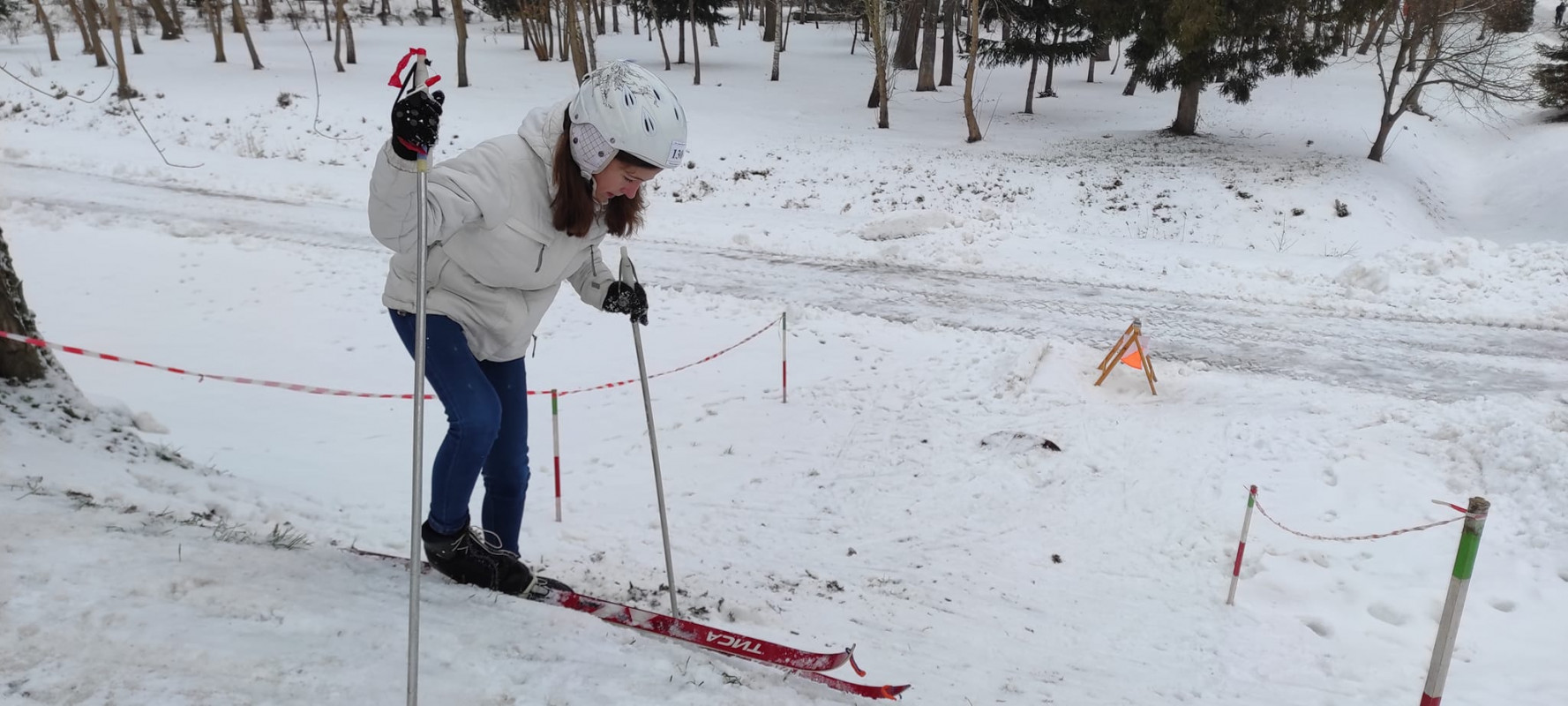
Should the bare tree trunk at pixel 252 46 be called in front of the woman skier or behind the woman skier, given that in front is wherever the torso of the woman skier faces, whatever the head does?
behind

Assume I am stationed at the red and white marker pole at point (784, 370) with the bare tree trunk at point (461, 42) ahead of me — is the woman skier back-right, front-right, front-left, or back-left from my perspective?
back-left

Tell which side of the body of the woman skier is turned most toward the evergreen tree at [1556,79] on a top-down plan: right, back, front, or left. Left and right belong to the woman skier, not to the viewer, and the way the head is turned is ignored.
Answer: left

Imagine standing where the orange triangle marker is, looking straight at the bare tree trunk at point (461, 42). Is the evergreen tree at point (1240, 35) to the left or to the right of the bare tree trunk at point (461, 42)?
right

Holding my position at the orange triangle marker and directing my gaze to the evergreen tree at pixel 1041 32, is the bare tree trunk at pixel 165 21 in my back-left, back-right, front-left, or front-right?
front-left

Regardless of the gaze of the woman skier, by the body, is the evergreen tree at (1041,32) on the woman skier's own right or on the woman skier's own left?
on the woman skier's own left

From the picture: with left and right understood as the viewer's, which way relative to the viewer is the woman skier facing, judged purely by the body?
facing the viewer and to the right of the viewer

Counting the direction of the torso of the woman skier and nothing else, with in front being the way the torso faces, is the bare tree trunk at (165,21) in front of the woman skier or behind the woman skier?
behind

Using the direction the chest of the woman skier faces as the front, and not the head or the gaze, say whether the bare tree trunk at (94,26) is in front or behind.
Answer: behind

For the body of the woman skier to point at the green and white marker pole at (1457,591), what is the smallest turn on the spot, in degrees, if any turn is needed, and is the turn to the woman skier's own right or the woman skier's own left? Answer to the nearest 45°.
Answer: approximately 45° to the woman skier's own left

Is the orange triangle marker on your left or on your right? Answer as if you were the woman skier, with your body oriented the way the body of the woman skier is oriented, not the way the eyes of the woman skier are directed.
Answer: on your left

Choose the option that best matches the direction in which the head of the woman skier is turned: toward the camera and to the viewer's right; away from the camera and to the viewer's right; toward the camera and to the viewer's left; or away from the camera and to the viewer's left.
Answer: toward the camera and to the viewer's right

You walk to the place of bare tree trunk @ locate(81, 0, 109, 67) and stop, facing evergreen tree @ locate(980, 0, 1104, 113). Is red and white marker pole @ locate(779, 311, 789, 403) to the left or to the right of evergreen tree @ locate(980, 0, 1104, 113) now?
right
